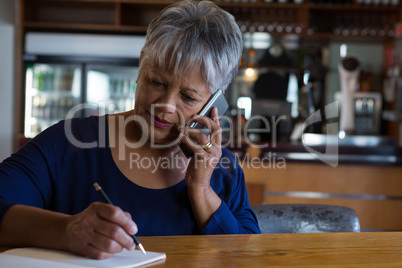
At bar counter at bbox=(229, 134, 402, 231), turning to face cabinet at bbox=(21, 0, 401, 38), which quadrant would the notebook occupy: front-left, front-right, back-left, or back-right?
back-left

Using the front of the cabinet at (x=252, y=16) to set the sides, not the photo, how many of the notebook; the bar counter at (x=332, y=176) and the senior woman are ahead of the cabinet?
3

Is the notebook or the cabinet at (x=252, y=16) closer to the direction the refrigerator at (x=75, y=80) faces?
the notebook

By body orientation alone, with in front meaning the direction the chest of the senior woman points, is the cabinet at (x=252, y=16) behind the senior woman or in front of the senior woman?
behind

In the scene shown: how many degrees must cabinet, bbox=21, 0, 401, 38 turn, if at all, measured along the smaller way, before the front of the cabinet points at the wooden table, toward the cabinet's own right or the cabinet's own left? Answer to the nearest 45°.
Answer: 0° — it already faces it

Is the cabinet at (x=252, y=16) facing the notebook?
yes

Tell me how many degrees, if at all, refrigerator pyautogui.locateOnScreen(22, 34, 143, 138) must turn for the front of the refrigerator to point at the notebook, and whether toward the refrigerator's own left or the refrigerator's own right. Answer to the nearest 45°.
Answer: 0° — it already faces it
